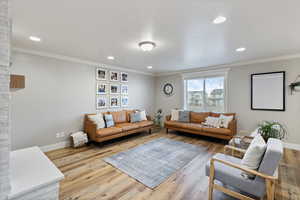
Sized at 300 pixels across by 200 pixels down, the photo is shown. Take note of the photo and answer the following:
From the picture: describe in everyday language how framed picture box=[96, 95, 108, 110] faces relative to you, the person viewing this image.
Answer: facing the viewer and to the right of the viewer

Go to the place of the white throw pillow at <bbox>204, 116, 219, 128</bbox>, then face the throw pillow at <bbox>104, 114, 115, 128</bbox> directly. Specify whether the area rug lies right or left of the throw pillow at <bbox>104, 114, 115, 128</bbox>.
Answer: left

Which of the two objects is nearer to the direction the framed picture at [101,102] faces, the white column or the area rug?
the area rug

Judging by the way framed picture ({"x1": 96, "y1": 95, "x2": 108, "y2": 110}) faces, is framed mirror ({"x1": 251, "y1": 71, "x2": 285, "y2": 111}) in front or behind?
in front

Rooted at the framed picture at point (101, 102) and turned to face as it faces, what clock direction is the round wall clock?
The round wall clock is roughly at 10 o'clock from the framed picture.

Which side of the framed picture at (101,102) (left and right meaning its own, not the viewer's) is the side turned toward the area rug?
front

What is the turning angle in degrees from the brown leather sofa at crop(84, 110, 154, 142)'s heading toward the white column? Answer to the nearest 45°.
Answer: approximately 45° to its right

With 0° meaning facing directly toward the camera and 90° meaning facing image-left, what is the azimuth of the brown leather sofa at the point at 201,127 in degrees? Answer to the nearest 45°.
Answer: approximately 45°

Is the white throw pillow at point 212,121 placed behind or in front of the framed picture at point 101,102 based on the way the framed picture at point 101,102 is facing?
in front

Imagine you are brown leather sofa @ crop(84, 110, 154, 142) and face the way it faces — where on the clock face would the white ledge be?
The white ledge is roughly at 2 o'clock from the brown leather sofa.

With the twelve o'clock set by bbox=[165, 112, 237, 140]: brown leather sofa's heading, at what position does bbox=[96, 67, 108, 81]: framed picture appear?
The framed picture is roughly at 1 o'clock from the brown leather sofa.

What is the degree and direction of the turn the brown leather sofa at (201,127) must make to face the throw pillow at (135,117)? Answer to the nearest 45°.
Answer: approximately 45° to its right

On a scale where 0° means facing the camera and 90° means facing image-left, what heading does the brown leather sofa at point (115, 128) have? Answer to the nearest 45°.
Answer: approximately 315°
